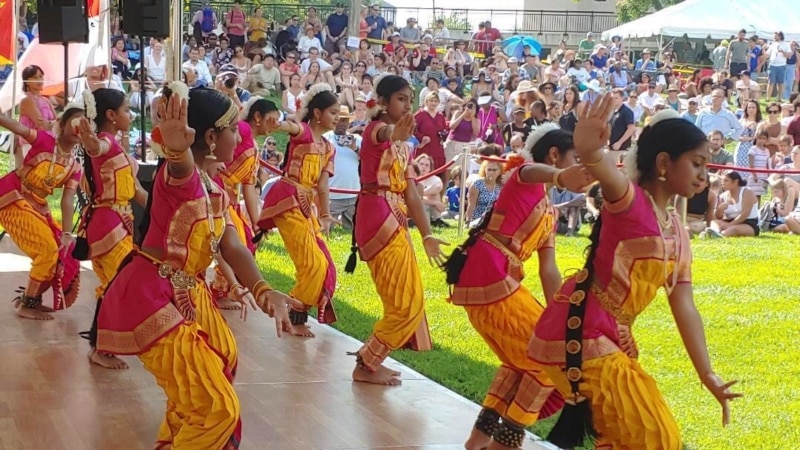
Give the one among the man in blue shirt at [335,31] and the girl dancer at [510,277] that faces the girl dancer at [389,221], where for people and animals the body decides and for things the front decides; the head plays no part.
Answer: the man in blue shirt

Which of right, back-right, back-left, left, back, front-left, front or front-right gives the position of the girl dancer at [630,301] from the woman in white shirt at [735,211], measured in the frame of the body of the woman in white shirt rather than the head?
front-left

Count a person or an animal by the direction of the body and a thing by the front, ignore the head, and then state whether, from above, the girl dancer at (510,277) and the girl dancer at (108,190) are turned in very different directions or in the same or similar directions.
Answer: same or similar directions

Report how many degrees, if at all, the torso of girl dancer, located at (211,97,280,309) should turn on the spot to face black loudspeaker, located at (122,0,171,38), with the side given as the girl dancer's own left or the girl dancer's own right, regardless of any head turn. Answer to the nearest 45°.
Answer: approximately 135° to the girl dancer's own left

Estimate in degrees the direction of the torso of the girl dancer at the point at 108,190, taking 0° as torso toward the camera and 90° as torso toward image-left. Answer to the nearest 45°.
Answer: approximately 270°

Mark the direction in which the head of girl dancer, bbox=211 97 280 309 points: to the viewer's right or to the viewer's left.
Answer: to the viewer's right

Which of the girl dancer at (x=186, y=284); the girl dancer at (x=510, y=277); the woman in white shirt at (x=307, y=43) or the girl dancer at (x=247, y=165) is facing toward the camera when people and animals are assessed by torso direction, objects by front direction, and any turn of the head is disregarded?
the woman in white shirt

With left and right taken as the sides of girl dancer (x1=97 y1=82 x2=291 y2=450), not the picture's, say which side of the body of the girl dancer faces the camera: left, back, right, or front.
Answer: right

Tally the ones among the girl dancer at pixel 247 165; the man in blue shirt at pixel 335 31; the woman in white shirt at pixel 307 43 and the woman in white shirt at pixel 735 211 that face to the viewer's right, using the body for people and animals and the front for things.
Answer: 1

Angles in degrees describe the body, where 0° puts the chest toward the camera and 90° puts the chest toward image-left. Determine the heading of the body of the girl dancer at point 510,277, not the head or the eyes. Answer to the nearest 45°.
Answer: approximately 270°

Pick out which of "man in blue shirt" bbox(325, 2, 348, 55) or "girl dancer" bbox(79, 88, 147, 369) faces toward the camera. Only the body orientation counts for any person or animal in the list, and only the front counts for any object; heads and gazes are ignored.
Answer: the man in blue shirt

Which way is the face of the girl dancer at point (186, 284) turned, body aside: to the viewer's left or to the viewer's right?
to the viewer's right

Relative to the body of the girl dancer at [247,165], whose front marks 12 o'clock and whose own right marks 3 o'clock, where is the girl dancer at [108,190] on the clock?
the girl dancer at [108,190] is roughly at 4 o'clock from the girl dancer at [247,165].

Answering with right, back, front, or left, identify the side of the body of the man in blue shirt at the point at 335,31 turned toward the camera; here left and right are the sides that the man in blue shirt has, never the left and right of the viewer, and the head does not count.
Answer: front

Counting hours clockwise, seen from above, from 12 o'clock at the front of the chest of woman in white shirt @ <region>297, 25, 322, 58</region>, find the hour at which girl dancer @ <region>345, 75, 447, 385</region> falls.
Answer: The girl dancer is roughly at 12 o'clock from the woman in white shirt.
